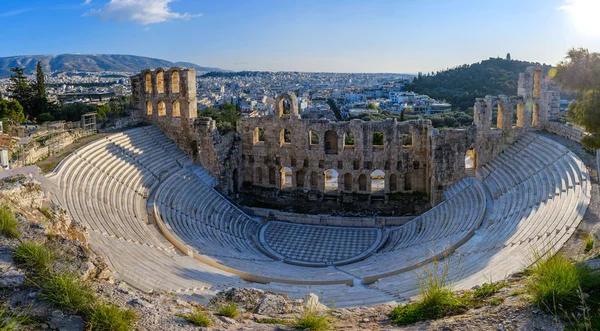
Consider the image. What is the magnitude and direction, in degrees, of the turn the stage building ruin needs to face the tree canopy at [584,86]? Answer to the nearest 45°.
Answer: approximately 45° to its left

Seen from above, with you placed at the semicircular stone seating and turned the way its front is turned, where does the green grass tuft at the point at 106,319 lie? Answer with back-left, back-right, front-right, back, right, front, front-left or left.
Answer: back

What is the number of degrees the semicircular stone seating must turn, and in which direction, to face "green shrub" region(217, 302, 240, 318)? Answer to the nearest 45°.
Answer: approximately 180°

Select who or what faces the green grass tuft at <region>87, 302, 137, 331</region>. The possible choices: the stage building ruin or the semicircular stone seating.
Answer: the stage building ruin

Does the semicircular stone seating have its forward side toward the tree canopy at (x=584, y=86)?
no

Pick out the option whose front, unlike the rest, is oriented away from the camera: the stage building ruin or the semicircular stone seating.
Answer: the semicircular stone seating

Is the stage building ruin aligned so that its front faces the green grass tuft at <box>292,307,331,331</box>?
yes

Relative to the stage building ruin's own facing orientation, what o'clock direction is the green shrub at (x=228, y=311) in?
The green shrub is roughly at 12 o'clock from the stage building ruin.

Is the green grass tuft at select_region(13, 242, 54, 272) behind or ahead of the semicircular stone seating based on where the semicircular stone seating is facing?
behind

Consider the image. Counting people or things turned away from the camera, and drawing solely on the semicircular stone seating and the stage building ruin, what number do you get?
1

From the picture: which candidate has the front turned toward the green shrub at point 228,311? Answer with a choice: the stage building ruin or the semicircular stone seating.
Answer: the stage building ruin

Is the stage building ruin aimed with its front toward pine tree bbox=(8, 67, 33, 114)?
no

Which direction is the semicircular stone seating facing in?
away from the camera

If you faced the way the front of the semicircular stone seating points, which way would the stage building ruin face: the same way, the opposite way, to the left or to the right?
the opposite way

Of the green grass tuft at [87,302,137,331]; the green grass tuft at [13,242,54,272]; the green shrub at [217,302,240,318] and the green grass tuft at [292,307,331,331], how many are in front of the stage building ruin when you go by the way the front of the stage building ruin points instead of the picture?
4

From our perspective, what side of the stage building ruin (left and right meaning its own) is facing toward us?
front

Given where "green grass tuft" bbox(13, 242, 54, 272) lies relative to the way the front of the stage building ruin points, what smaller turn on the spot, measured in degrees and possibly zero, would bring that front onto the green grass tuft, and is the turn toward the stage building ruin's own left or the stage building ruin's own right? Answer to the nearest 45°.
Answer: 0° — it already faces it

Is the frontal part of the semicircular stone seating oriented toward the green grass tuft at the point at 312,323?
no

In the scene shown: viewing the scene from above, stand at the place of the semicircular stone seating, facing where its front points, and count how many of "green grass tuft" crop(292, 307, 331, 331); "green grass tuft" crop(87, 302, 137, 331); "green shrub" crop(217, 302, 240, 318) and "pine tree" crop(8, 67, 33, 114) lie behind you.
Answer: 3
